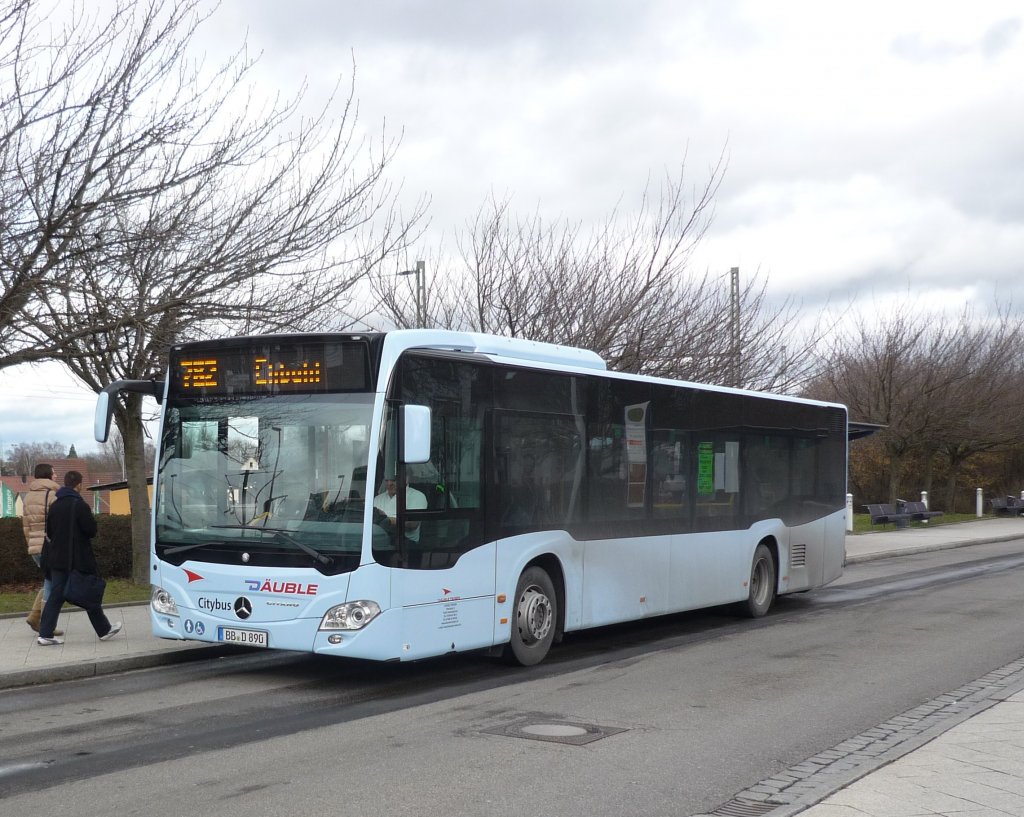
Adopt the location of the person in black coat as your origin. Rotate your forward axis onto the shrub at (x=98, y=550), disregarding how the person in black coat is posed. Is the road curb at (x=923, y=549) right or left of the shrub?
right

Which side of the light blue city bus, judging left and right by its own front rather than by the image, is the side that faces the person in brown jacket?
front

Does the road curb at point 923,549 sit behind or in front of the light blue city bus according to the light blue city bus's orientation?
behind

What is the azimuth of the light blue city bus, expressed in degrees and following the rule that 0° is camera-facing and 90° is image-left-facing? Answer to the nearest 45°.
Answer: approximately 45°

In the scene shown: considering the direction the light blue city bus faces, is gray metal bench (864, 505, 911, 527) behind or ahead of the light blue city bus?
behind

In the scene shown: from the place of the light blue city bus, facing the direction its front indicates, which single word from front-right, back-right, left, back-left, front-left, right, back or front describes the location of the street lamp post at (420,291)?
back-right

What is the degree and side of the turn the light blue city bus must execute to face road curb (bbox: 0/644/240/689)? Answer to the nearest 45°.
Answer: approximately 45° to its right

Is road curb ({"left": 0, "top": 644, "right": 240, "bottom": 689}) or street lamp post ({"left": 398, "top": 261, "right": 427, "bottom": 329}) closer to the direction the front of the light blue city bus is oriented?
the road curb

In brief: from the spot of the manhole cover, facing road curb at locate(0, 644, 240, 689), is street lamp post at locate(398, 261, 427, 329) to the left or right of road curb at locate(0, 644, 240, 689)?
right

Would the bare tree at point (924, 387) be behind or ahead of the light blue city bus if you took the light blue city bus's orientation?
behind

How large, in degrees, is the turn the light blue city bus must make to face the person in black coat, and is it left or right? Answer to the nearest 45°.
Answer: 0° — it already faces them
